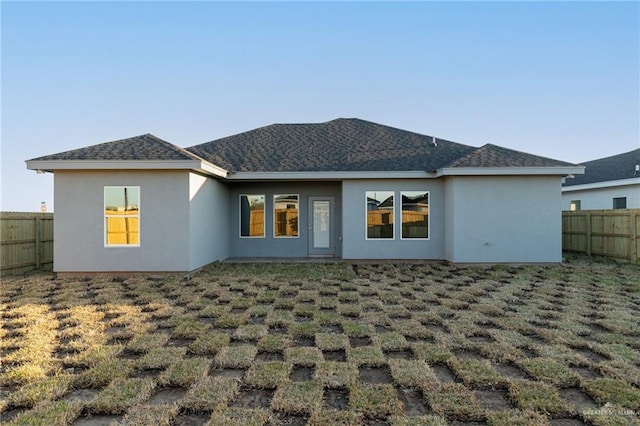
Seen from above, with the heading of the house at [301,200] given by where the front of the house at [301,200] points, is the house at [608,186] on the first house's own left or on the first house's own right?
on the first house's own right

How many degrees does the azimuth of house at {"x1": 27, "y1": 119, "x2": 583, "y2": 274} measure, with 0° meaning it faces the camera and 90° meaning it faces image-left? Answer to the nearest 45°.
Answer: approximately 180°

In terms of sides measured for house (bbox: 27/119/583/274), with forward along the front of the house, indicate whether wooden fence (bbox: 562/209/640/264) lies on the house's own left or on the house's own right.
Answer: on the house's own right

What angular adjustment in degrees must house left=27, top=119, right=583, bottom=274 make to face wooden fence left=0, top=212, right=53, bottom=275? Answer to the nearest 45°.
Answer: approximately 90° to its left

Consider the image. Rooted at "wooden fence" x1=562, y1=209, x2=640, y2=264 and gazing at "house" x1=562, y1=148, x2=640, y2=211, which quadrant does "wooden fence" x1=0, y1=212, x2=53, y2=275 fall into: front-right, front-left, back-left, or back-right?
back-left
